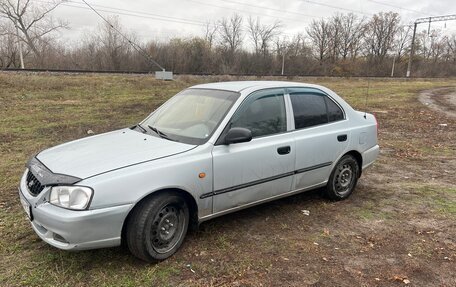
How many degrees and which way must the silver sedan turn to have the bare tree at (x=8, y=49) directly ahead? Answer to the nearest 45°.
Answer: approximately 90° to its right

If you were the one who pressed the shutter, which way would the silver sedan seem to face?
facing the viewer and to the left of the viewer
